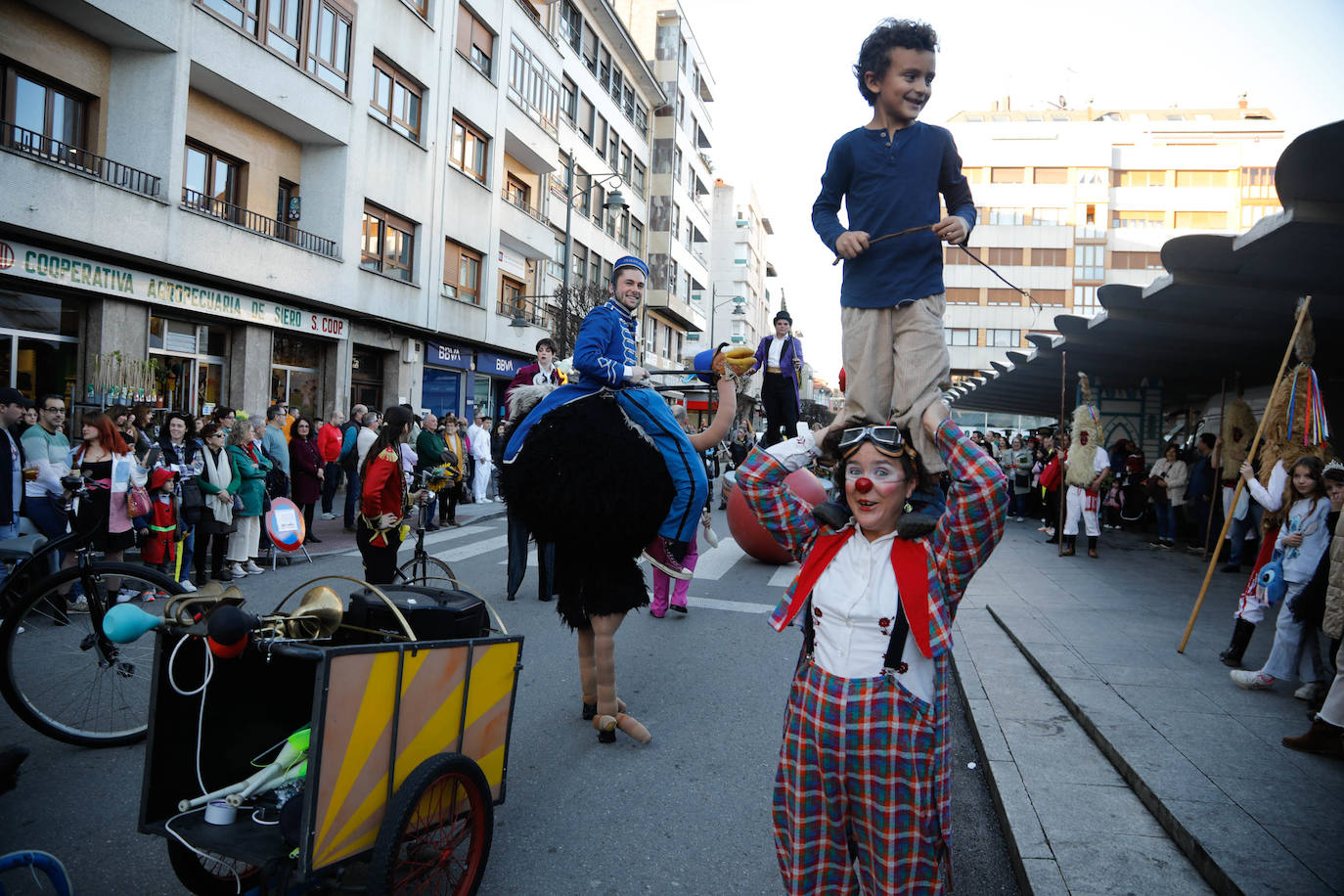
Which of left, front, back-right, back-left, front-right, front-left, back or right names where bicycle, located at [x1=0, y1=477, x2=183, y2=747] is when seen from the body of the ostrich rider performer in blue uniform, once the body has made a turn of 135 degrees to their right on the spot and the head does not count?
front

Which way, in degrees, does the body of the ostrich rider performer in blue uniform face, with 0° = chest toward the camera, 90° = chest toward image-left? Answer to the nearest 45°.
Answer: approximately 315°

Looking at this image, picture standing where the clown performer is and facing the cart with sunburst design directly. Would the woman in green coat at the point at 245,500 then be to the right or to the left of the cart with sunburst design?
right

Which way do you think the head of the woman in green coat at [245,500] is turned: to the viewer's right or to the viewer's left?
to the viewer's right

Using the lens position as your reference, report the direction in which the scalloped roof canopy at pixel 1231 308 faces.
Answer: facing to the left of the viewer

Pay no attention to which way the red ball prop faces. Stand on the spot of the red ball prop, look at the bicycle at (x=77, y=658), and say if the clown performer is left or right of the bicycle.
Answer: left

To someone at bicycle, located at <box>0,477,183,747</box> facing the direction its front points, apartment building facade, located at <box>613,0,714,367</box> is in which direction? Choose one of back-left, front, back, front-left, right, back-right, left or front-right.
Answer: front-left

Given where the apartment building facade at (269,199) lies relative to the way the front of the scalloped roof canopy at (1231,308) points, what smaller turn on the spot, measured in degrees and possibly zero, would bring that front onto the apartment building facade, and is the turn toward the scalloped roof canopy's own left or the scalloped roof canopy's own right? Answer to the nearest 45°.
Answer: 0° — it already faces it

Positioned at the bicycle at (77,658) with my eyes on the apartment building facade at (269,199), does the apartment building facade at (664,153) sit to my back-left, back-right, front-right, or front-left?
front-right

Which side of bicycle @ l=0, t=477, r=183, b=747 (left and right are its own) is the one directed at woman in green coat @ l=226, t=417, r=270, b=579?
left

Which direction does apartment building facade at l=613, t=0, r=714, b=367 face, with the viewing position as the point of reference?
facing the viewer and to the right of the viewer

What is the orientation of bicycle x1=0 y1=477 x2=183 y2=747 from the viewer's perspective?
to the viewer's right

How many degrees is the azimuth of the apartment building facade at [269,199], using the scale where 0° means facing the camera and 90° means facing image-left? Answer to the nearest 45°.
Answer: approximately 315°

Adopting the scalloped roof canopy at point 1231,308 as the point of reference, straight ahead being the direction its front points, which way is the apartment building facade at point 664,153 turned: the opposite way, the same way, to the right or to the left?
the opposite way

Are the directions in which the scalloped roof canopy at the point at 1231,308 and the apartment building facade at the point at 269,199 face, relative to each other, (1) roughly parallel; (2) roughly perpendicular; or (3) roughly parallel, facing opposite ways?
roughly parallel, facing opposite ways
